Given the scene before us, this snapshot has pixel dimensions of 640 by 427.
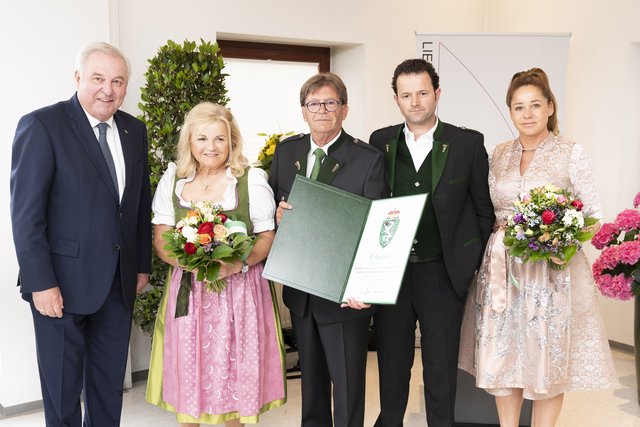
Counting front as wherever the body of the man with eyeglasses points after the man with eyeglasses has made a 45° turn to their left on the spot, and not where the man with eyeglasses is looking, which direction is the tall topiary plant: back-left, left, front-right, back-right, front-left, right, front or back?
back

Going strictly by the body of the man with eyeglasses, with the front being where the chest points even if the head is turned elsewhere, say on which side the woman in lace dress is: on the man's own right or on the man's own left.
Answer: on the man's own left

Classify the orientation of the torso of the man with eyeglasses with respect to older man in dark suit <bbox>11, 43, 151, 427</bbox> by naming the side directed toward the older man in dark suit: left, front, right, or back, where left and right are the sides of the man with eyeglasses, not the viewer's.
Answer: right

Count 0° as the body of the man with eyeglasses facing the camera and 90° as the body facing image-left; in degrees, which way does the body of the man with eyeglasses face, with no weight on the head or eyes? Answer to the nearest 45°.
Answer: approximately 0°

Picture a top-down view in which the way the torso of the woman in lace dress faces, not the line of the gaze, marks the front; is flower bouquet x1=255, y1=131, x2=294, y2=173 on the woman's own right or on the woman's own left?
on the woman's own right

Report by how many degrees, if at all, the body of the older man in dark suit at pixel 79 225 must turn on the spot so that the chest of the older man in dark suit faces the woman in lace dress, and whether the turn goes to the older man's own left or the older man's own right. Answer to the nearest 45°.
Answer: approximately 45° to the older man's own left

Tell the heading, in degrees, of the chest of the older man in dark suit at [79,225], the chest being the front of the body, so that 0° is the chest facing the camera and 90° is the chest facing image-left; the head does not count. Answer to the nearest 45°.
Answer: approximately 315°
